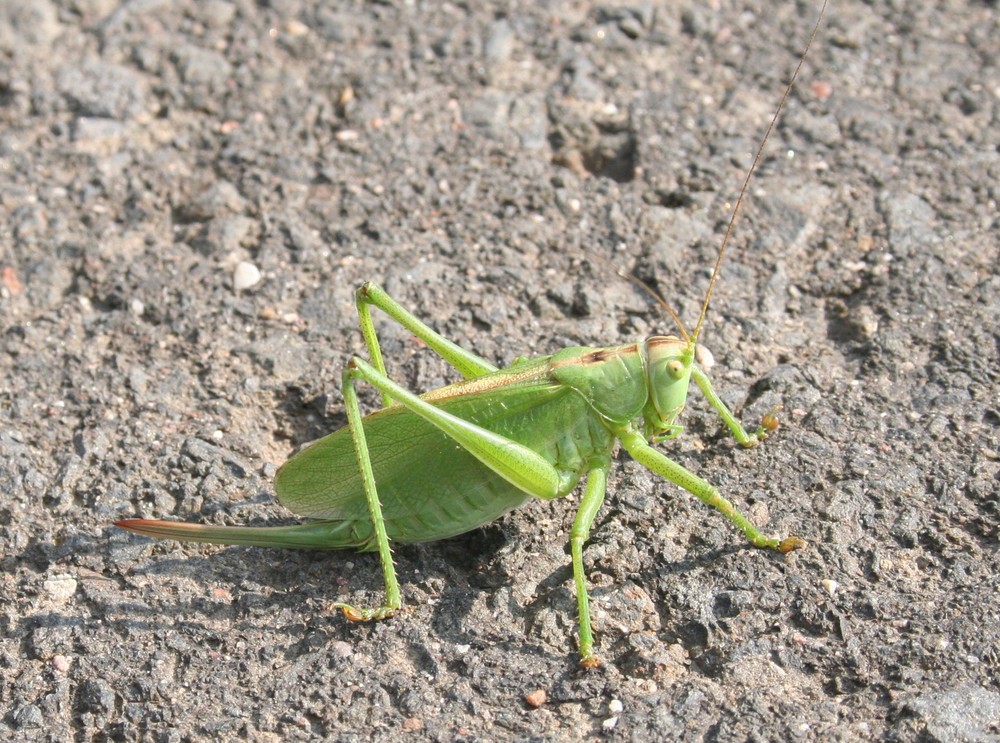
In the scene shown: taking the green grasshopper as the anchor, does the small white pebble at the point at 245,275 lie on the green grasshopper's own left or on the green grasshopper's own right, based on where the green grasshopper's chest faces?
on the green grasshopper's own left

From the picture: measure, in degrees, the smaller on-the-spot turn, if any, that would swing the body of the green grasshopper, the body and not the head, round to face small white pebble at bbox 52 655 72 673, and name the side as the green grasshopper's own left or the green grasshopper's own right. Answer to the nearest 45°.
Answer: approximately 135° to the green grasshopper's own right

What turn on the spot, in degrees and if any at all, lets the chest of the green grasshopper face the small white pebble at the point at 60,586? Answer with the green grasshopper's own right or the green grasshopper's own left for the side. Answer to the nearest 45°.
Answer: approximately 180°

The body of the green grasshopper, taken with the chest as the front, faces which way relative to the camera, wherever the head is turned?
to the viewer's right
